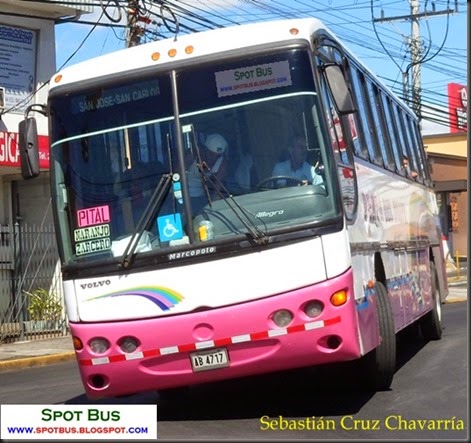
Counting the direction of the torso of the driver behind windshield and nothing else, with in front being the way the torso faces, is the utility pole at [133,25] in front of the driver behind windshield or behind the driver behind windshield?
behind

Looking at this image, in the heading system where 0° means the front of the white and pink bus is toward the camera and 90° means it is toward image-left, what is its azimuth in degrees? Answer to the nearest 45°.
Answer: approximately 0°

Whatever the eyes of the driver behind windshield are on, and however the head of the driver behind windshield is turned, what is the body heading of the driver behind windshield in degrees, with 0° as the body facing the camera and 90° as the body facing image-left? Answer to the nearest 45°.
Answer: approximately 0°

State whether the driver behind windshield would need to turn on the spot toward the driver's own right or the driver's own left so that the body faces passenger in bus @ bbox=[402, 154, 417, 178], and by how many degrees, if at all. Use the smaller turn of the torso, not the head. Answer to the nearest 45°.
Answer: approximately 180°

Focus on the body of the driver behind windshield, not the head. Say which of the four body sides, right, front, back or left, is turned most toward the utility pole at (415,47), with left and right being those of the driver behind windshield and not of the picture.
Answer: back

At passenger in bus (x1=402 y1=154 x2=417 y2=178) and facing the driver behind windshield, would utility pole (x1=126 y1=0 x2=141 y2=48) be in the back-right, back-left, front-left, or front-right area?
back-right
